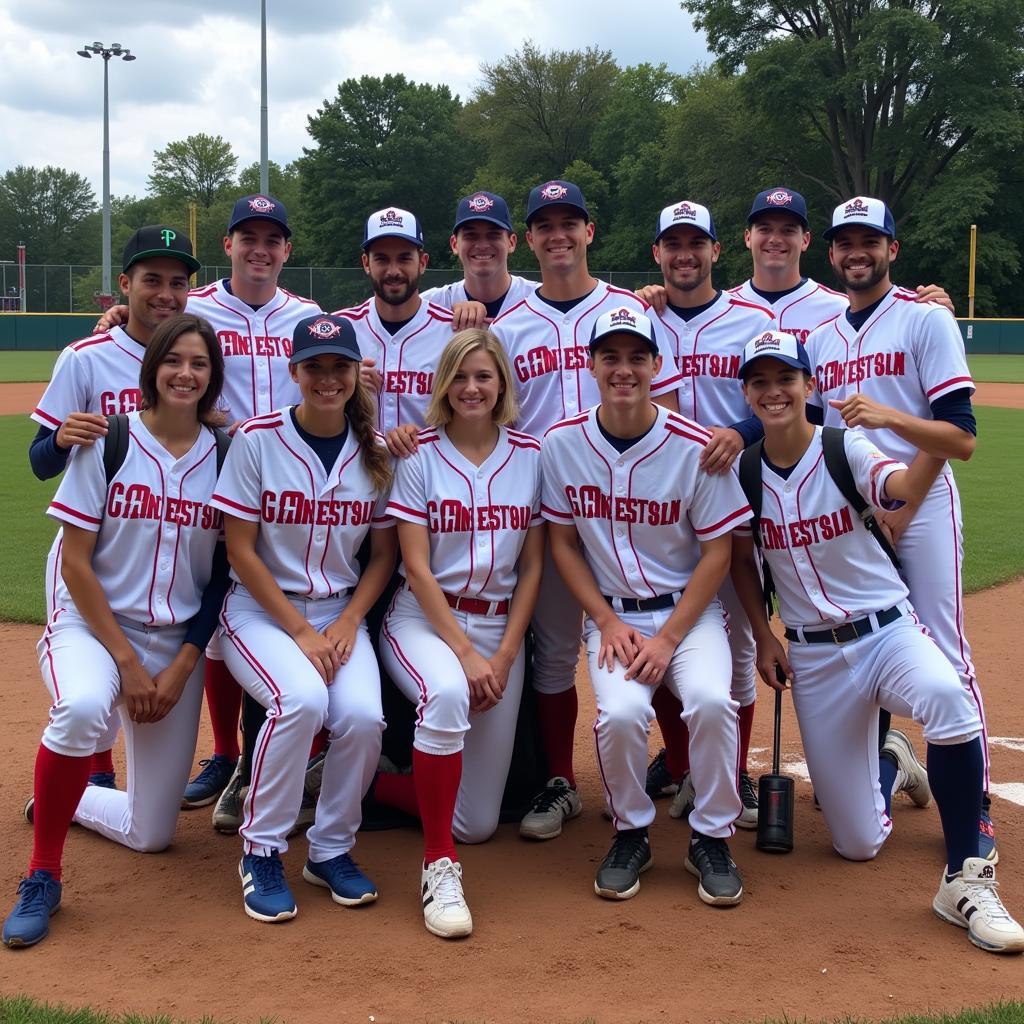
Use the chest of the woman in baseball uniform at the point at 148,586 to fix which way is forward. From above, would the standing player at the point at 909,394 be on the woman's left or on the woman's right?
on the woman's left

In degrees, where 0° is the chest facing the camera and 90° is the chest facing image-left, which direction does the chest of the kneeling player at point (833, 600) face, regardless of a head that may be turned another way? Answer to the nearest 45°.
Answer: approximately 0°

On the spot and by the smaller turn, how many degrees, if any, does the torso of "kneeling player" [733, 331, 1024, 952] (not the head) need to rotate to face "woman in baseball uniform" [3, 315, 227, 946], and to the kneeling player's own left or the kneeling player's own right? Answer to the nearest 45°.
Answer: approximately 90° to the kneeling player's own right
